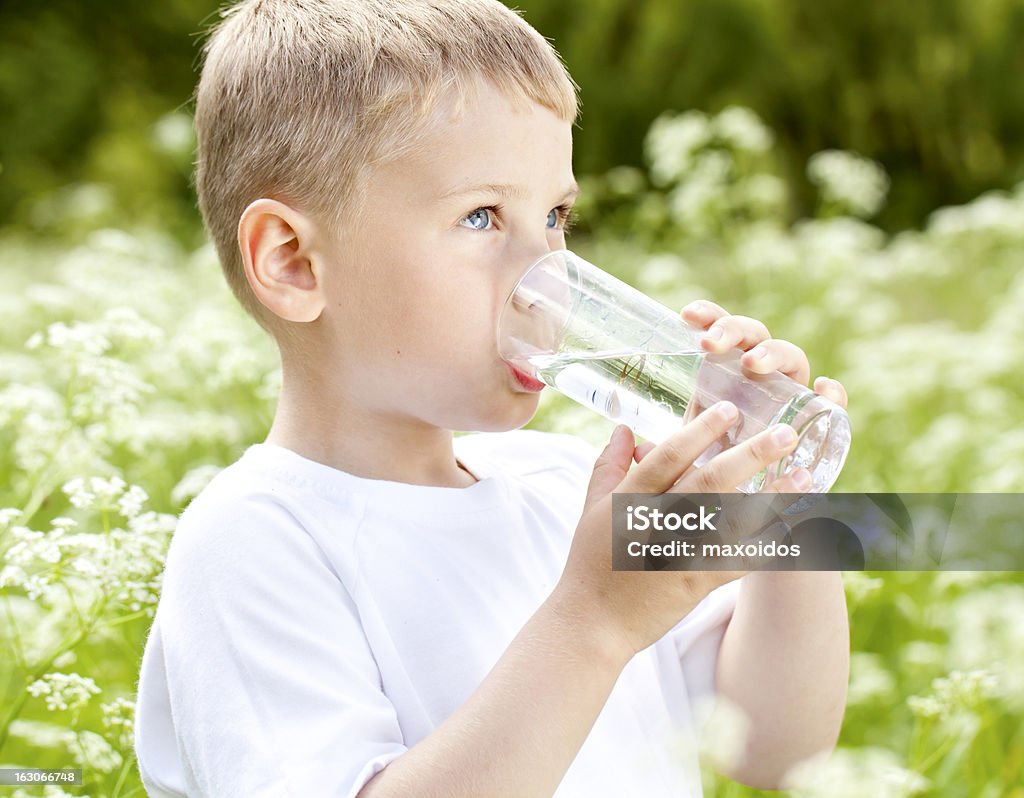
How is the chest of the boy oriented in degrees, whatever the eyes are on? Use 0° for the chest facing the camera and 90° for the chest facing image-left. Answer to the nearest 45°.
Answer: approximately 315°
